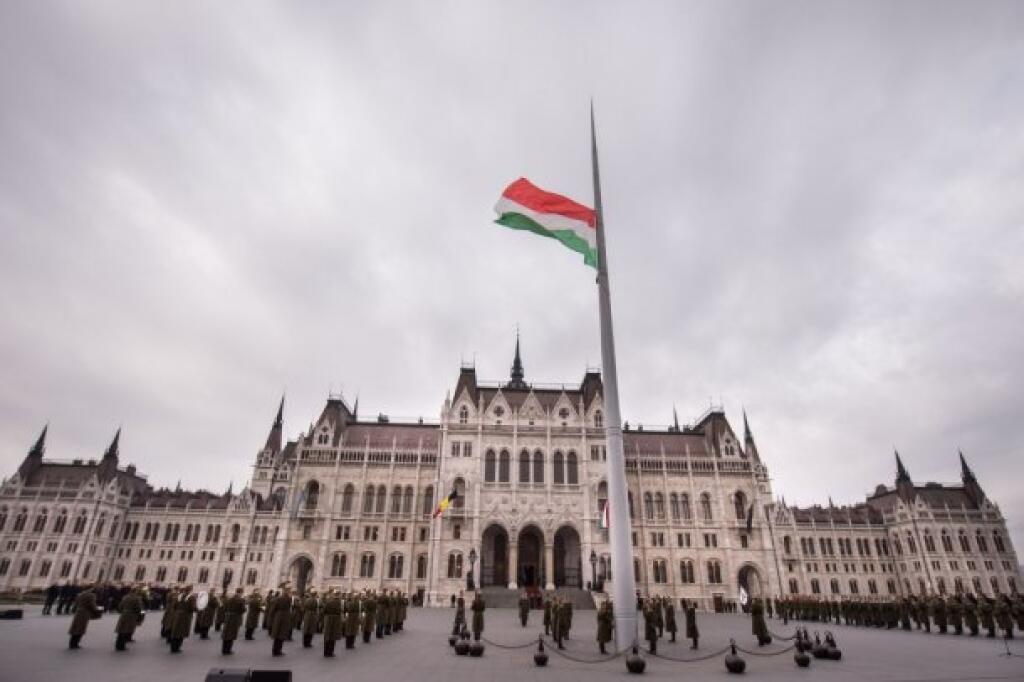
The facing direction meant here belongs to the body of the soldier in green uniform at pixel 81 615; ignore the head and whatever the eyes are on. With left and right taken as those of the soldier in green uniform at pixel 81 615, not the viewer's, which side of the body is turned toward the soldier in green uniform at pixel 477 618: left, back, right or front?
front

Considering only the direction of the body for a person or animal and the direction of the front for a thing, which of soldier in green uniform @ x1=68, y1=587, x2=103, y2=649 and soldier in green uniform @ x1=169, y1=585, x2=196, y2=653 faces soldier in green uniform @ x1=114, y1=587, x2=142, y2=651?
soldier in green uniform @ x1=68, y1=587, x2=103, y2=649

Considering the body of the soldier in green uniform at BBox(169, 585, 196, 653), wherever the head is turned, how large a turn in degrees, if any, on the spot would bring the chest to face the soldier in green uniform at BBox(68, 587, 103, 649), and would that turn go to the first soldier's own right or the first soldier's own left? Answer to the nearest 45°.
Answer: approximately 180°

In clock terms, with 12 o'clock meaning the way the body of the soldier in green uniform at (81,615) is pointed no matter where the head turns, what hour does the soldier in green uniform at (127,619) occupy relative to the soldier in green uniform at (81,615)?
the soldier in green uniform at (127,619) is roughly at 12 o'clock from the soldier in green uniform at (81,615).

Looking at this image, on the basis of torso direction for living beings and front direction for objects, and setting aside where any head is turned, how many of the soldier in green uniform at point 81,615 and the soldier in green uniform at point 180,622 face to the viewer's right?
2

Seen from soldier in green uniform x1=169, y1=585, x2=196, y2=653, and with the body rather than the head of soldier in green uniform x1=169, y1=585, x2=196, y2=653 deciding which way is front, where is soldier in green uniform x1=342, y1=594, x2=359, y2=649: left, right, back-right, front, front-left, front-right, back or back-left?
front

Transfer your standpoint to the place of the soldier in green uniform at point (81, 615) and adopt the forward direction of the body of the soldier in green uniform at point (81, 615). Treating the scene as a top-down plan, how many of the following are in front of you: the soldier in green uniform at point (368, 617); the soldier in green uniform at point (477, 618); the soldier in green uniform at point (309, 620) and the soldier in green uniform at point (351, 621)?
4

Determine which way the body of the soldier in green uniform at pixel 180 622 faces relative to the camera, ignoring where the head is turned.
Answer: to the viewer's right

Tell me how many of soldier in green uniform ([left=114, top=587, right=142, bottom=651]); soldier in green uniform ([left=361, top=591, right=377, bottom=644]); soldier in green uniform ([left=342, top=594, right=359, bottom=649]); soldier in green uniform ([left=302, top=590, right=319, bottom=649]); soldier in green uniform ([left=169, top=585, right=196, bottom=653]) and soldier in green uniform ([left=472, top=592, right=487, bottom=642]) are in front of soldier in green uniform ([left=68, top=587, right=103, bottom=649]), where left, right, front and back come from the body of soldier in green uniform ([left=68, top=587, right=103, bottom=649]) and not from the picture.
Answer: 6

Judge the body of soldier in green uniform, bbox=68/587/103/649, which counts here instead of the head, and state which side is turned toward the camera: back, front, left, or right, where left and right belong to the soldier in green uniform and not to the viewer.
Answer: right

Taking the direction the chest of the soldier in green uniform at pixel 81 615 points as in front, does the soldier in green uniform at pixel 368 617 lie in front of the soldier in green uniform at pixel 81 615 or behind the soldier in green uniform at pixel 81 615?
in front

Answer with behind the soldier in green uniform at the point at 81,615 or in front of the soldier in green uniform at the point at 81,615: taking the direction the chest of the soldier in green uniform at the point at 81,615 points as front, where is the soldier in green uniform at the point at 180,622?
in front

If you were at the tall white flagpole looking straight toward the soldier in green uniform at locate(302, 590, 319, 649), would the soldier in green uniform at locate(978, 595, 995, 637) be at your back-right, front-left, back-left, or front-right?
back-right

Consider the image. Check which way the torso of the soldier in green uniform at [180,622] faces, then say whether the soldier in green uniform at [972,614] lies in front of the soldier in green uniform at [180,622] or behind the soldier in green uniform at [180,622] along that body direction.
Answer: in front

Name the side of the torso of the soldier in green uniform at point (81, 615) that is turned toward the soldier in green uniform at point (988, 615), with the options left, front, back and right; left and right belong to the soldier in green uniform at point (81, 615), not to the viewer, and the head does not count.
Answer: front
